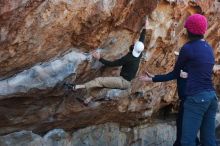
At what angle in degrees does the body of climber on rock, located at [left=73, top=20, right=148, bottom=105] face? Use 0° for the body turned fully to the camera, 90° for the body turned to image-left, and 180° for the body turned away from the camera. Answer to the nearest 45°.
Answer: approximately 135°
